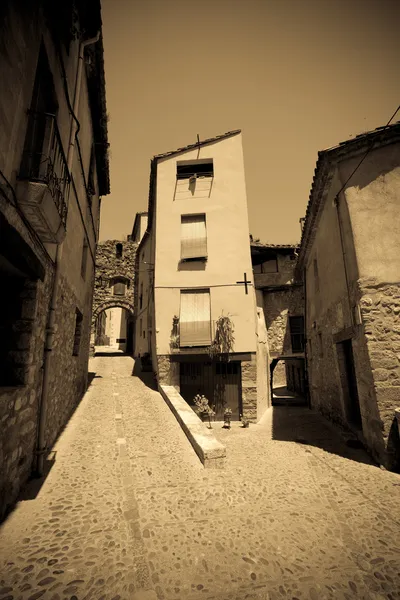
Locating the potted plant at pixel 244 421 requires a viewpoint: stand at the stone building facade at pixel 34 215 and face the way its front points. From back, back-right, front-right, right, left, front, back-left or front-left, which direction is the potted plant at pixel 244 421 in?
front-left

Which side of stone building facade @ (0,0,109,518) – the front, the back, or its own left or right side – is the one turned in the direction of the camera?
right

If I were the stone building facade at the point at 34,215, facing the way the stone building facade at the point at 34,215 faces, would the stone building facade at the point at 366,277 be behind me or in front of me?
in front

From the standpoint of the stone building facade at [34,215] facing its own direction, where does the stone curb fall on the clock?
The stone curb is roughly at 11 o'clock from the stone building facade.

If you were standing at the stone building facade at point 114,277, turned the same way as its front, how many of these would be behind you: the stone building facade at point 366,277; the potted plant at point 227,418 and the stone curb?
0

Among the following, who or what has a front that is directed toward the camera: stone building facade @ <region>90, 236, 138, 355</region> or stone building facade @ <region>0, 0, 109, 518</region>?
stone building facade @ <region>90, 236, 138, 355</region>

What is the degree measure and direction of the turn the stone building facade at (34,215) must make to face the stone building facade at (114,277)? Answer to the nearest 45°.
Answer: approximately 90° to its left

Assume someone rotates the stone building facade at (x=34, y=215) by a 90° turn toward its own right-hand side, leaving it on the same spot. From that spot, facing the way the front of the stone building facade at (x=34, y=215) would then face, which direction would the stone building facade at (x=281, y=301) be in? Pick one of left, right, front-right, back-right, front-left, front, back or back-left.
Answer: back-left

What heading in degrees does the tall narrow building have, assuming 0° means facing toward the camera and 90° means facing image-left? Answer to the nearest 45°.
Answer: approximately 0°

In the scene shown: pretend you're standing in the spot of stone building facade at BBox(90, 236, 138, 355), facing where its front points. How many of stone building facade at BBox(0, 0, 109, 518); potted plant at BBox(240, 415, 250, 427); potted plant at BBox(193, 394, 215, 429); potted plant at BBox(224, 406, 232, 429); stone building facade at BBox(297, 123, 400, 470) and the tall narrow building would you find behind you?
0

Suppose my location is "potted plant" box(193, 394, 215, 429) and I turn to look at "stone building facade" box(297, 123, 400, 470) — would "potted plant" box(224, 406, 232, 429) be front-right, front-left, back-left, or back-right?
front-left

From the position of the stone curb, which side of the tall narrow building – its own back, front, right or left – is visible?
front

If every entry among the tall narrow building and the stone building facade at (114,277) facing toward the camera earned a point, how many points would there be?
2

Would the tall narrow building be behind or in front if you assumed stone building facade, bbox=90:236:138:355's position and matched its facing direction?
in front

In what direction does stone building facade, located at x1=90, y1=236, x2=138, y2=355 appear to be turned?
toward the camera

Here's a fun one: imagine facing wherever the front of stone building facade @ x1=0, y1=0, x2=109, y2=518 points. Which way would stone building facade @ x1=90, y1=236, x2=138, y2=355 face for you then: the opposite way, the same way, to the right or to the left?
to the right

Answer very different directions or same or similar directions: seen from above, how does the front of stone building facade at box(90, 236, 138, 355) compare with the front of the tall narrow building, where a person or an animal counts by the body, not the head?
same or similar directions

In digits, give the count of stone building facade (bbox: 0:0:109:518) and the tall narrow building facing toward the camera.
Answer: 1
